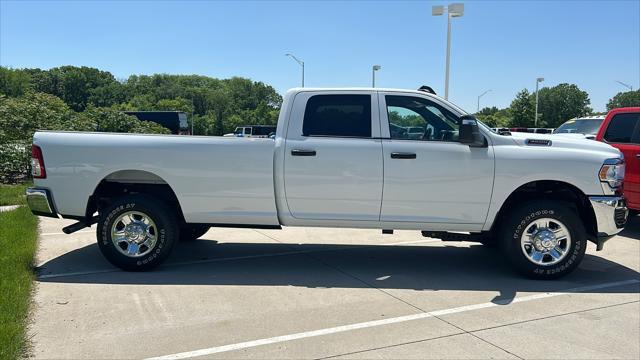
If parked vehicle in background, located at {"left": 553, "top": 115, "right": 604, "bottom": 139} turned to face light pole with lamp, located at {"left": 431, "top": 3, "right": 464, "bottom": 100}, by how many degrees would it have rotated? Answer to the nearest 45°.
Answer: approximately 90° to its right

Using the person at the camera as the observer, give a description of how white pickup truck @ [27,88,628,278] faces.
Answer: facing to the right of the viewer

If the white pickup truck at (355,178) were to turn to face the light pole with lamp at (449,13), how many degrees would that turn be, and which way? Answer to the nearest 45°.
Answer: approximately 90° to its left

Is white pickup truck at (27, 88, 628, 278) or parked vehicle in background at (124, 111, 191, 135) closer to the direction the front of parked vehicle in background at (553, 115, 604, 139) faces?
the white pickup truck

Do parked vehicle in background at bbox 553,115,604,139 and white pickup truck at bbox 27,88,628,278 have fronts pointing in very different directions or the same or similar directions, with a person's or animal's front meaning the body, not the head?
very different directions

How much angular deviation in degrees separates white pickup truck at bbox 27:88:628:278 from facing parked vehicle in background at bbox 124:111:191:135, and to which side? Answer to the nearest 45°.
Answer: approximately 90° to its left

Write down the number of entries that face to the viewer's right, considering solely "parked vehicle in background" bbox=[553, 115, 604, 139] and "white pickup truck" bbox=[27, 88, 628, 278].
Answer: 1

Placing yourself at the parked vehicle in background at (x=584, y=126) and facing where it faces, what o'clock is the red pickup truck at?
The red pickup truck is roughly at 10 o'clock from the parked vehicle in background.

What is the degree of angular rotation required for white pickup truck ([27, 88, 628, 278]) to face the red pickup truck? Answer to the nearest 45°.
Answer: approximately 45° to its left

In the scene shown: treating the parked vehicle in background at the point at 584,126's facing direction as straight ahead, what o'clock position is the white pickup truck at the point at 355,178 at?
The white pickup truck is roughly at 11 o'clock from the parked vehicle in background.
